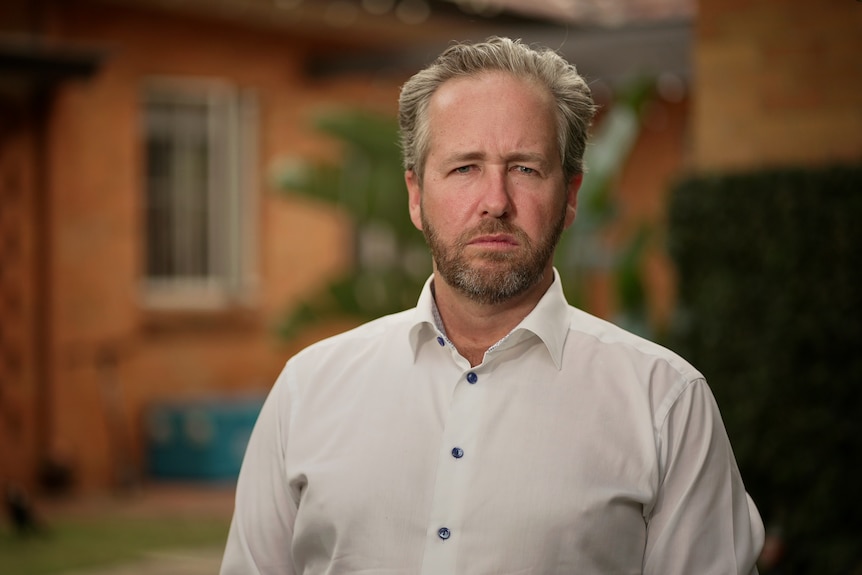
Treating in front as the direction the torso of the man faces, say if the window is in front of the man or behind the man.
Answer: behind

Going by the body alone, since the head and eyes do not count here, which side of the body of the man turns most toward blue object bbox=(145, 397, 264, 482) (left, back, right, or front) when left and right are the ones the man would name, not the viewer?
back

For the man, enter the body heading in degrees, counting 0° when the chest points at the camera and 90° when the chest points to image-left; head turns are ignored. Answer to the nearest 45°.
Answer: approximately 0°
